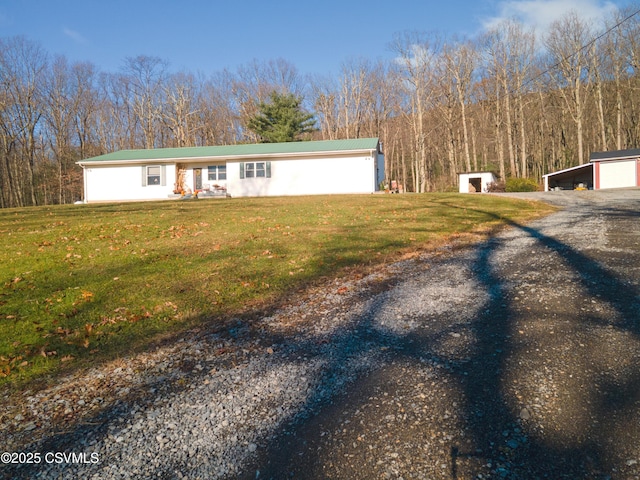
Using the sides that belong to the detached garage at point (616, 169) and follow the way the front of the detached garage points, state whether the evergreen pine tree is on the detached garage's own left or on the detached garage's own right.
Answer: on the detached garage's own right

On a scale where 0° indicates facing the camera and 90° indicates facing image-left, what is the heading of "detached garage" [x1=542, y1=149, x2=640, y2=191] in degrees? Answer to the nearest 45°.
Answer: approximately 0°
